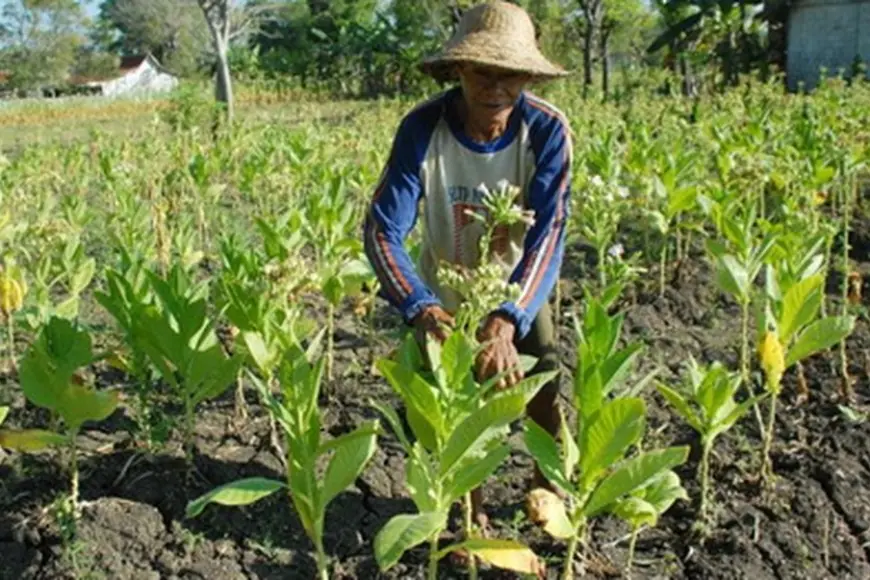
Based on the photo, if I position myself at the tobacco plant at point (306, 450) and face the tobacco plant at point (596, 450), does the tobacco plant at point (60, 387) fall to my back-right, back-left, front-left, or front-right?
back-left

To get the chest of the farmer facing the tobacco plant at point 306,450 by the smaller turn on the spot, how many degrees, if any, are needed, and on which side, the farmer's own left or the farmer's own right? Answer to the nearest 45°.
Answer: approximately 45° to the farmer's own right

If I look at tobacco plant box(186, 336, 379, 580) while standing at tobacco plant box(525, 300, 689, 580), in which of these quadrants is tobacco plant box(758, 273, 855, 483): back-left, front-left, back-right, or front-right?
back-right

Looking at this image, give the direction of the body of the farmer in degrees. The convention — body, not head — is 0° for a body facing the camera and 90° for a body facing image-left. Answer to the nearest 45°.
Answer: approximately 0°

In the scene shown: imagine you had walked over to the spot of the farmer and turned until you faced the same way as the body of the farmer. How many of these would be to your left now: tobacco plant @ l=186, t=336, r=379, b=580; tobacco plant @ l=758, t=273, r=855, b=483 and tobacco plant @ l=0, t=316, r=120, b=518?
1

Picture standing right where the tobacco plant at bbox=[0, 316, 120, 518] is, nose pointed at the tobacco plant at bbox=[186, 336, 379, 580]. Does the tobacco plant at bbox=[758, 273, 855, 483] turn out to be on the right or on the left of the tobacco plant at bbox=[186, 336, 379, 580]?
left

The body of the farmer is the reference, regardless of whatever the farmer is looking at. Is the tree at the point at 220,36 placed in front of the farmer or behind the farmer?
behind

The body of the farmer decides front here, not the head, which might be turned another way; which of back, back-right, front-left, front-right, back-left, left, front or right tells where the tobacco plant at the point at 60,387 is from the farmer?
right

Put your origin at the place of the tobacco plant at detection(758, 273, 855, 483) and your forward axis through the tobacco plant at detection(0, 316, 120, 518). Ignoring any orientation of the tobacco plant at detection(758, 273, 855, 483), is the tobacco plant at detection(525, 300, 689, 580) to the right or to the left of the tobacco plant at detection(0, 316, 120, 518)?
left

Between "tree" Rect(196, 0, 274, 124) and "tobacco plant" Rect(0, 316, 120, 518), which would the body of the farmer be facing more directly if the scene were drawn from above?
the tobacco plant

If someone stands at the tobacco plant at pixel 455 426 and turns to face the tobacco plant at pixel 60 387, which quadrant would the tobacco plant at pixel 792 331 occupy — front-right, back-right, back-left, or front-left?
back-right
